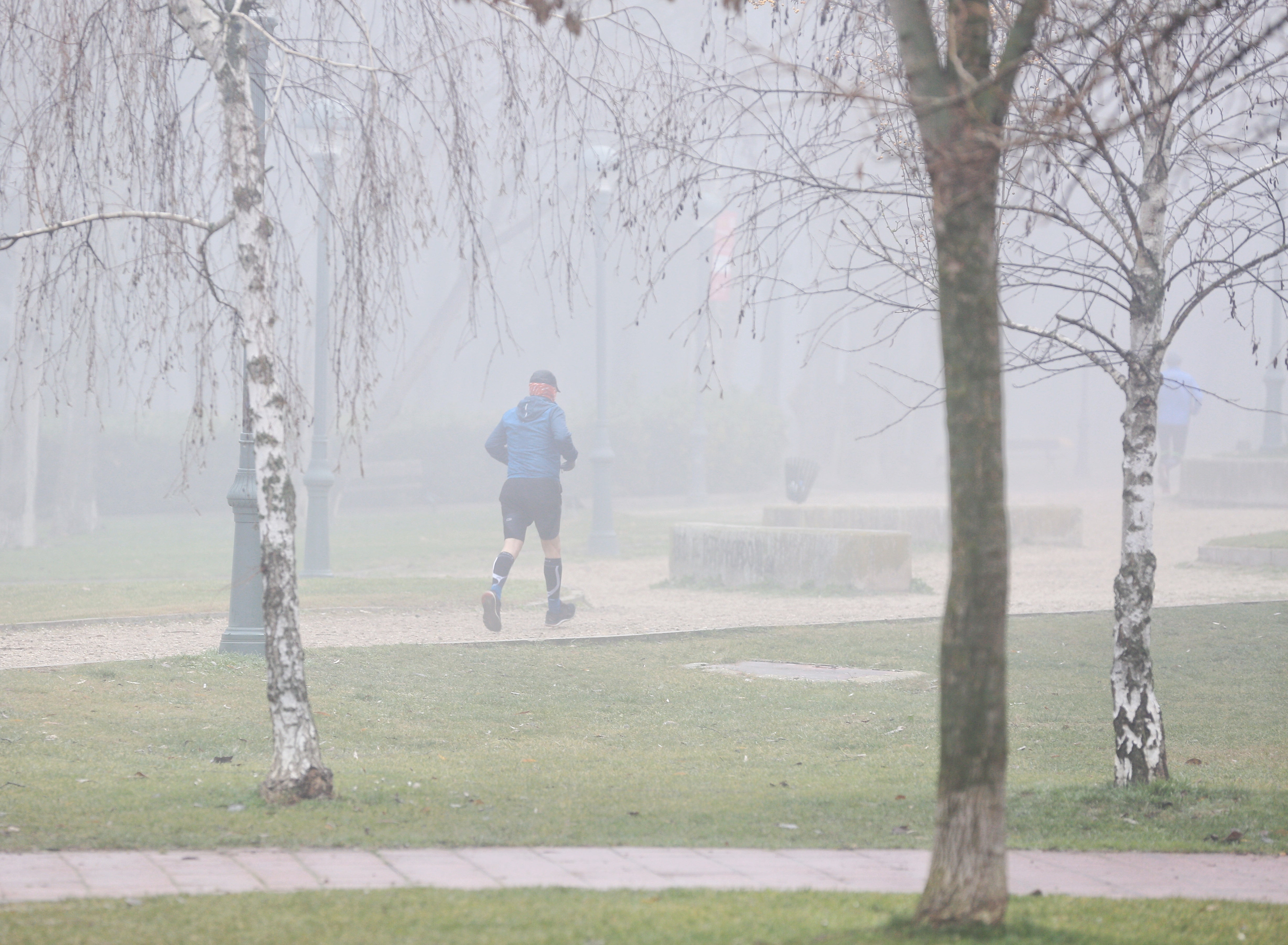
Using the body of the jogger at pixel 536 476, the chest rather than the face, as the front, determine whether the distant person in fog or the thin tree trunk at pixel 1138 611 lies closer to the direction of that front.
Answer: the distant person in fog

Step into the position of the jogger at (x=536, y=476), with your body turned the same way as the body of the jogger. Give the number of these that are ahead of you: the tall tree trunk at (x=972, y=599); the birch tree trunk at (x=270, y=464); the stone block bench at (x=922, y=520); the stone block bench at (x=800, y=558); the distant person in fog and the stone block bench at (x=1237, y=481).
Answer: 4

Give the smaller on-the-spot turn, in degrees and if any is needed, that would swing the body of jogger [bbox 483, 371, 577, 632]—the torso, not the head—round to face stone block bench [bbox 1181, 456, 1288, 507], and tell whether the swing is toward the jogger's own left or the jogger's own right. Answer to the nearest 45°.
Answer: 0° — they already face it

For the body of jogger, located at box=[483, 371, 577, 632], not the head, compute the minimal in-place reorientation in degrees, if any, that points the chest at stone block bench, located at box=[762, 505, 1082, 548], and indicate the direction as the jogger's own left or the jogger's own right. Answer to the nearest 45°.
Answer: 0° — they already face it

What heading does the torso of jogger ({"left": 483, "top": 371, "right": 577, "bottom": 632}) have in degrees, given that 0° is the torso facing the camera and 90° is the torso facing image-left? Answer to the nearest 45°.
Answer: approximately 225°

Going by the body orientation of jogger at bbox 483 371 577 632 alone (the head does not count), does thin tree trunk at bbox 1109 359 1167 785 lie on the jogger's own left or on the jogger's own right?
on the jogger's own right

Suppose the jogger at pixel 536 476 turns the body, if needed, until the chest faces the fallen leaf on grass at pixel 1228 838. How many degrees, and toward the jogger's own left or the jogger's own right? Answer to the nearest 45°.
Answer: approximately 135° to the jogger's own right

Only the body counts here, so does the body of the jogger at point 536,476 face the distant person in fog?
yes

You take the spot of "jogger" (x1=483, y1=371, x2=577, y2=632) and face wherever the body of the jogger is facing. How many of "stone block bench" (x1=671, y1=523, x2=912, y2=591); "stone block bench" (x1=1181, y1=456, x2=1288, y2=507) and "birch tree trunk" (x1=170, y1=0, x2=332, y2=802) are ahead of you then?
2

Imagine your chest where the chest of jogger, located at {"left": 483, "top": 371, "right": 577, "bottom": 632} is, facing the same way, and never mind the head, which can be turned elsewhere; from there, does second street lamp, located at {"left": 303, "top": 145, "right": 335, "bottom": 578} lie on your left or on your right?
on your left

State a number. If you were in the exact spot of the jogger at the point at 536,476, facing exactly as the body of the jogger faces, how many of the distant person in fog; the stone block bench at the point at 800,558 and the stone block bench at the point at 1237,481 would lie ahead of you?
3

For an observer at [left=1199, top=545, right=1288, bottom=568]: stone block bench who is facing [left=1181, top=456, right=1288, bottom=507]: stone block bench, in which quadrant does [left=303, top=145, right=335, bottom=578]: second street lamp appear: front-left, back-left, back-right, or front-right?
back-left

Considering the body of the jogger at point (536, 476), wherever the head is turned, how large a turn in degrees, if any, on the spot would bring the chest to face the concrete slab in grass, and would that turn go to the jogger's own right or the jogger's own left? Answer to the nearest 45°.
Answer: approximately 90° to the jogger's own right
